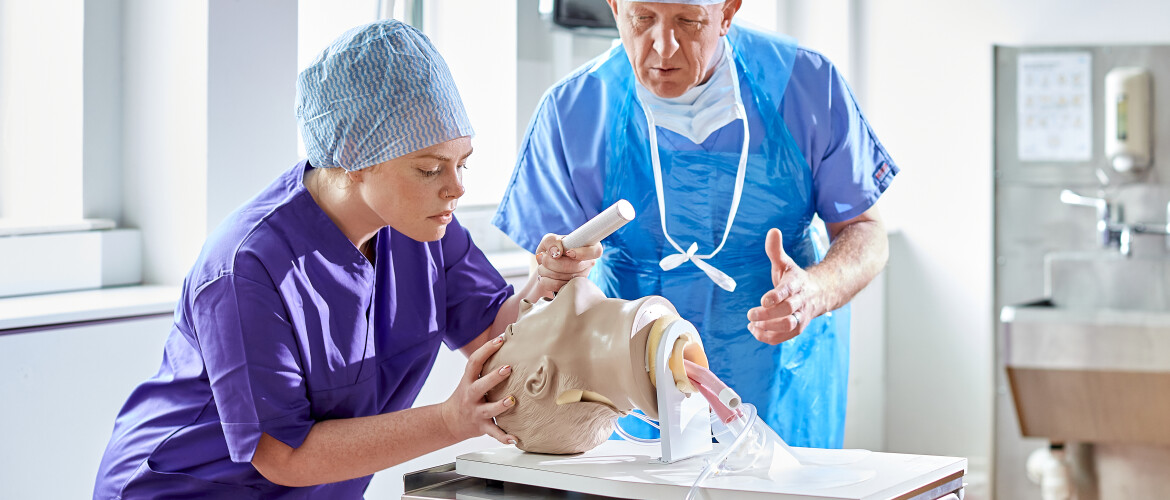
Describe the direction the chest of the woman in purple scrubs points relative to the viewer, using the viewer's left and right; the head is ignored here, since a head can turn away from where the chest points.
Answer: facing the viewer and to the right of the viewer

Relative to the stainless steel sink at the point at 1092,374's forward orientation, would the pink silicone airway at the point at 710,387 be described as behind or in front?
in front

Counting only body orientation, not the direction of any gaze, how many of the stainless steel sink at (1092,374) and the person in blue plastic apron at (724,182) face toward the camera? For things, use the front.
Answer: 2

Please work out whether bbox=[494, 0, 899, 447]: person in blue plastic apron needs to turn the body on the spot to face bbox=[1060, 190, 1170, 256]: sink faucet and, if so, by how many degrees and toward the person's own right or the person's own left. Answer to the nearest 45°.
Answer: approximately 135° to the person's own left

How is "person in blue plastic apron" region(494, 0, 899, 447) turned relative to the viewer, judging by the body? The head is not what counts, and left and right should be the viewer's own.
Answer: facing the viewer

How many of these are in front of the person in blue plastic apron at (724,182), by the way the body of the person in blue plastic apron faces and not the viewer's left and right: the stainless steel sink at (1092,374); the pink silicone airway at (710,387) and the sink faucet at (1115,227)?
1

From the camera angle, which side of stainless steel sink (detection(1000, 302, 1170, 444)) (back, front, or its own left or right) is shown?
front

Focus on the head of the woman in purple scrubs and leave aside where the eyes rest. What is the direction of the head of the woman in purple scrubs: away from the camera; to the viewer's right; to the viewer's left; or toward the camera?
to the viewer's right

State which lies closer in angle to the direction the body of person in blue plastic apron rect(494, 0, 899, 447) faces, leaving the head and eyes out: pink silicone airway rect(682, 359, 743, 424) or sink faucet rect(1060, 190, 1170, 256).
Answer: the pink silicone airway

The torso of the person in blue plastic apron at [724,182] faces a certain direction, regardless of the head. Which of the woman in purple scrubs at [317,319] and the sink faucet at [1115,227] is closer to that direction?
the woman in purple scrubs

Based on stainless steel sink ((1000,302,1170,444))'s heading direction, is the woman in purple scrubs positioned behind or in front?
in front
